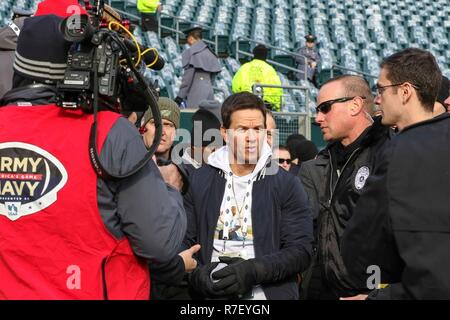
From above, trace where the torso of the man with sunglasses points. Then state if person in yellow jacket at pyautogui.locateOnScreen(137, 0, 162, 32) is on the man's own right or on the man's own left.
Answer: on the man's own right

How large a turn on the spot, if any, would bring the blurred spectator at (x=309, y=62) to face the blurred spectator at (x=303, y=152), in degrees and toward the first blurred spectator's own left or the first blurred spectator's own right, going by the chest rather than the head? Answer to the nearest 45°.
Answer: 0° — they already face them

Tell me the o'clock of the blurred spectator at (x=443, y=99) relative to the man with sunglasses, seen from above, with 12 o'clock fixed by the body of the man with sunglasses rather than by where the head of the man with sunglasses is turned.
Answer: The blurred spectator is roughly at 6 o'clock from the man with sunglasses.

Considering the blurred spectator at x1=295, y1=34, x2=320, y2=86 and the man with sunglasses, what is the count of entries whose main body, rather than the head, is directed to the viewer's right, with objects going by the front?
0

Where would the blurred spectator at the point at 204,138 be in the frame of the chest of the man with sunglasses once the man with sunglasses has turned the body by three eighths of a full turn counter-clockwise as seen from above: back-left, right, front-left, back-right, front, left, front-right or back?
back-left

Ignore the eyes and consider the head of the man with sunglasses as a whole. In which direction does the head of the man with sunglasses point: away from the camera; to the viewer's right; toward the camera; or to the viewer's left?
to the viewer's left

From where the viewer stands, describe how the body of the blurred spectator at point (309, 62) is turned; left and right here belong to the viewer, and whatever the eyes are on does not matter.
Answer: facing the viewer

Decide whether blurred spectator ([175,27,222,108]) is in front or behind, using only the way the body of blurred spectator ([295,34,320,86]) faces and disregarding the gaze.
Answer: in front

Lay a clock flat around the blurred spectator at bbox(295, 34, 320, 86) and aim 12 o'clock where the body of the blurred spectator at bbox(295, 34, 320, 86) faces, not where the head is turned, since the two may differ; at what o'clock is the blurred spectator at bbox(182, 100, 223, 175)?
the blurred spectator at bbox(182, 100, 223, 175) is roughly at 12 o'clock from the blurred spectator at bbox(295, 34, 320, 86).

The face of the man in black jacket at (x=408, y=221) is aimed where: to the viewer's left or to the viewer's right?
to the viewer's left

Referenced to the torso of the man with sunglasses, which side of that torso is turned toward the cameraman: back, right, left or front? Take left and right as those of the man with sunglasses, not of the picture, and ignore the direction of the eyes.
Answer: front

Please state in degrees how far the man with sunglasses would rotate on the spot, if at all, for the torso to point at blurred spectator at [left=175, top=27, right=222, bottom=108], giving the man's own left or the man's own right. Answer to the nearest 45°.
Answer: approximately 135° to the man's own right

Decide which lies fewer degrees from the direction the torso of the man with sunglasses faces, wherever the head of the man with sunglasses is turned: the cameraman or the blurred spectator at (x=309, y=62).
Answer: the cameraman

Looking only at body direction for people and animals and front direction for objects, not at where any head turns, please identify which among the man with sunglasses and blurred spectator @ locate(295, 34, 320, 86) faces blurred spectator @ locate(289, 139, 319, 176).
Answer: blurred spectator @ locate(295, 34, 320, 86)

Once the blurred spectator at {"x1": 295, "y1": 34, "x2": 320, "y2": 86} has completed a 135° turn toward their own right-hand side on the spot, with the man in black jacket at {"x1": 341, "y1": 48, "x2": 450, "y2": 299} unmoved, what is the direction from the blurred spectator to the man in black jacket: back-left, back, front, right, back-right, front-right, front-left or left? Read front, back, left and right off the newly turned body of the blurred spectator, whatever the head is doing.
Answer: back-left
